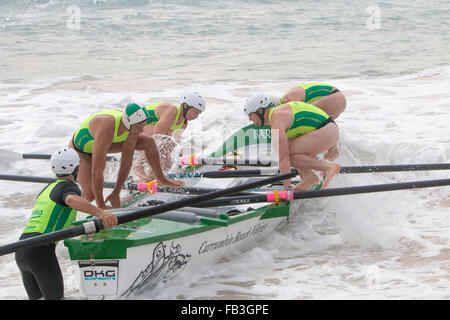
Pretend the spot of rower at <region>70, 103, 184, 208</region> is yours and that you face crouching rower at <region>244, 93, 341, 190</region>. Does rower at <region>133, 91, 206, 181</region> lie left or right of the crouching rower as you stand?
left

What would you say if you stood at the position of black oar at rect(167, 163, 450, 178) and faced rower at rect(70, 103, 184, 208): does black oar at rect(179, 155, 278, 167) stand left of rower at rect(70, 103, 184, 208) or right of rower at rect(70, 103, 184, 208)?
right

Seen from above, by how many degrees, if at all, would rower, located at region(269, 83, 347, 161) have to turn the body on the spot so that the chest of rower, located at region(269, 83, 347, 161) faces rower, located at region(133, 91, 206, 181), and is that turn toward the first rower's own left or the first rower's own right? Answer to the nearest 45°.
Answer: approximately 45° to the first rower's own left

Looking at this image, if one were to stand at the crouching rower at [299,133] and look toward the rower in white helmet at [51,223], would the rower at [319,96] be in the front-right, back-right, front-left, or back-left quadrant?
back-right

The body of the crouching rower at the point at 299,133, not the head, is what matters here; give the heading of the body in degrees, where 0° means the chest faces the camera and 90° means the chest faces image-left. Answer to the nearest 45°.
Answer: approximately 90°

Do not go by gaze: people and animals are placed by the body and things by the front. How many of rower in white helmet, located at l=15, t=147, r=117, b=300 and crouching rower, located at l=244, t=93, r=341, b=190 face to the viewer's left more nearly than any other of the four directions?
1

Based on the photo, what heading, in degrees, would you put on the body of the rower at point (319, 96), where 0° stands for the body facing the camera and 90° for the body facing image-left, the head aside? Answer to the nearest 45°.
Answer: approximately 90°

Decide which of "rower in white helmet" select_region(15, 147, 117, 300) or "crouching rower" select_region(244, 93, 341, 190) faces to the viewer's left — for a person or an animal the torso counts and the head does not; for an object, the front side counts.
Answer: the crouching rower

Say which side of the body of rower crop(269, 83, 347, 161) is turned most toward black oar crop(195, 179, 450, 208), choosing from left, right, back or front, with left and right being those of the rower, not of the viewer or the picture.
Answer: left

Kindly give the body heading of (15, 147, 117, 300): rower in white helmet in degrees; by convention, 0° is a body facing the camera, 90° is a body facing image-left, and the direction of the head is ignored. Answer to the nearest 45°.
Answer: approximately 225°
